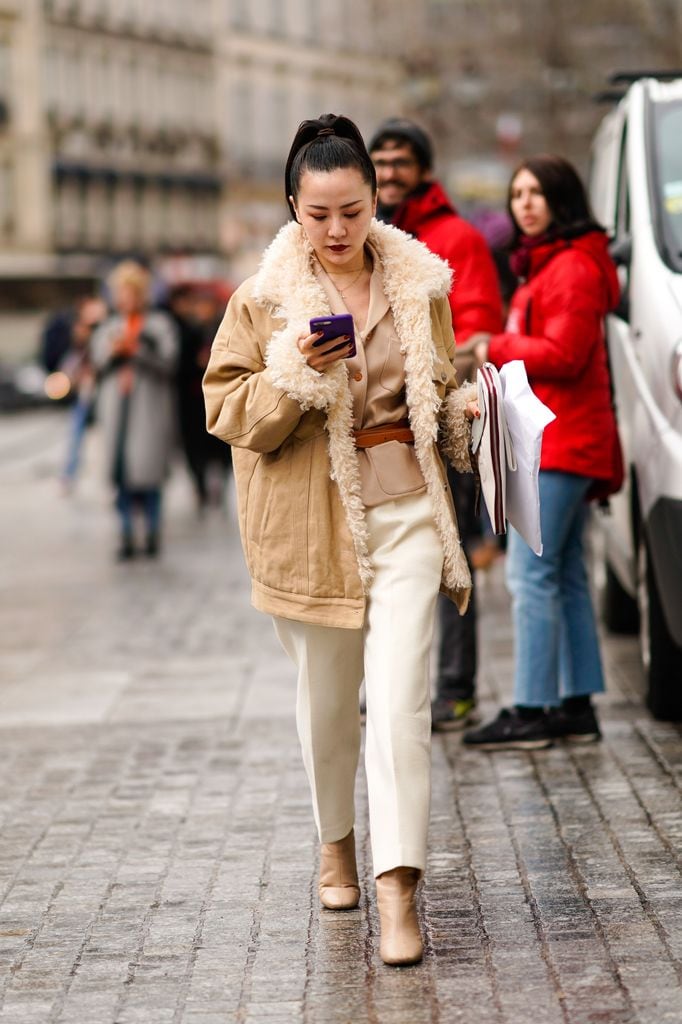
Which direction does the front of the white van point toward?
toward the camera

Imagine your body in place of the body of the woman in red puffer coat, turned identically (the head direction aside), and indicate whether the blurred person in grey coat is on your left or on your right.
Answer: on your right

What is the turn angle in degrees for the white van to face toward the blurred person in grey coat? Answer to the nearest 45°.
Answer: approximately 135° to its right

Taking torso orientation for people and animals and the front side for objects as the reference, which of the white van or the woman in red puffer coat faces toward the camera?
the white van

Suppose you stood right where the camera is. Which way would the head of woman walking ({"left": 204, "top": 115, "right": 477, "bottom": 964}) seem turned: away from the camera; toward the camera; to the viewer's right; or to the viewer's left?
toward the camera

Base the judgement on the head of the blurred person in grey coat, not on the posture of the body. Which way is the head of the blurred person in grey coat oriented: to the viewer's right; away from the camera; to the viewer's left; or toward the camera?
toward the camera

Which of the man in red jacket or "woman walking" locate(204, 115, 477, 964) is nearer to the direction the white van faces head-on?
the woman walking

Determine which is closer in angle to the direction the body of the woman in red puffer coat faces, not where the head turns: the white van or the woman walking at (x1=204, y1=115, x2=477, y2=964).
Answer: the woman walking

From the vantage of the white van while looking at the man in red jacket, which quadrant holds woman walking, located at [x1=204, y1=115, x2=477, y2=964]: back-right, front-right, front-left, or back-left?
front-left

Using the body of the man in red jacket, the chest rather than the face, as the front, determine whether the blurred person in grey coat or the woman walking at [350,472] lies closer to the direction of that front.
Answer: the woman walking

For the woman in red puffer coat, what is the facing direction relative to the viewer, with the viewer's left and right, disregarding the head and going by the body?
facing to the left of the viewer

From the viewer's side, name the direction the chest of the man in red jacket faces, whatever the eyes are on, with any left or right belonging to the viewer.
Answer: facing the viewer and to the left of the viewer

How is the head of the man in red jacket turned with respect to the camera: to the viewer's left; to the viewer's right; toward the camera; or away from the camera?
toward the camera

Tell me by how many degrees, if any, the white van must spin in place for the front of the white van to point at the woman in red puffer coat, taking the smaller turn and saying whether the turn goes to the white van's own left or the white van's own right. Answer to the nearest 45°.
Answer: approximately 45° to the white van's own right
